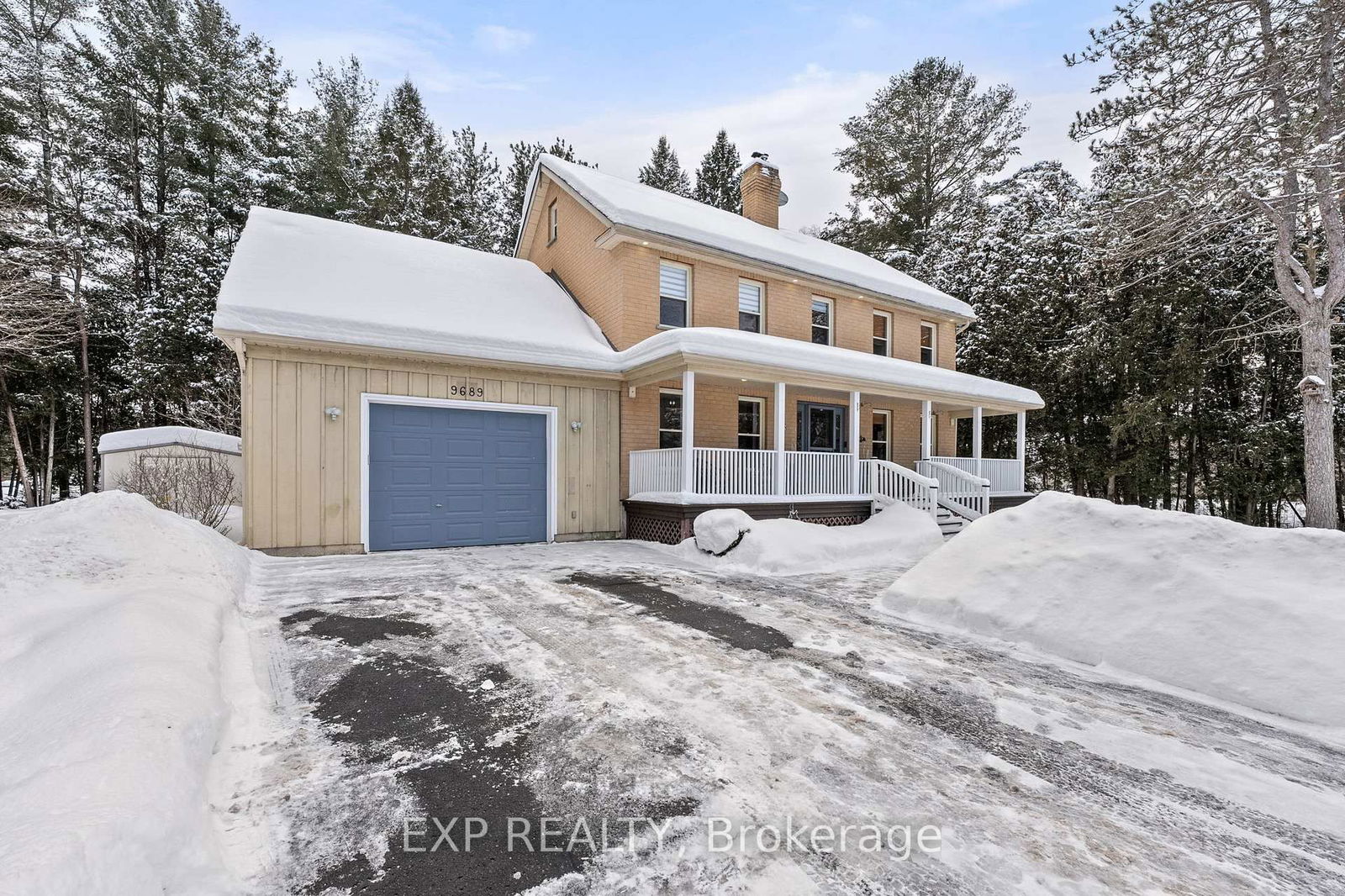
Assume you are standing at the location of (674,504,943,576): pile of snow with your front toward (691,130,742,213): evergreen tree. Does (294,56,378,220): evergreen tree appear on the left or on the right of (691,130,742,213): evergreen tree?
left

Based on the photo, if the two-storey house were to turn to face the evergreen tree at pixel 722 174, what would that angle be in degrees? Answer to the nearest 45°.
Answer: approximately 135° to its left

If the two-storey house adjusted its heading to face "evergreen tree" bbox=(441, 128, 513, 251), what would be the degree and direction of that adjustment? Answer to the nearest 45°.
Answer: approximately 135° to its left

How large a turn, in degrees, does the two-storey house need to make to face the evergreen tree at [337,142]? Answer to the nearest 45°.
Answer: approximately 180°

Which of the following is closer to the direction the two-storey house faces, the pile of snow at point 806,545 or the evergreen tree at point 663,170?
the pile of snow

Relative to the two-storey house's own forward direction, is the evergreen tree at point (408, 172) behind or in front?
behind

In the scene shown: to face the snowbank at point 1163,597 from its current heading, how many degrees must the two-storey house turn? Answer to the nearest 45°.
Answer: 0° — it already faces it

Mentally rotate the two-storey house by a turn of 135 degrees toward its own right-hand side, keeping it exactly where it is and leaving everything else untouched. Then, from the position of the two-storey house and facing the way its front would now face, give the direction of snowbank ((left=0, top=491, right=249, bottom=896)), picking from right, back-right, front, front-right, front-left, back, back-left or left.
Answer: left
